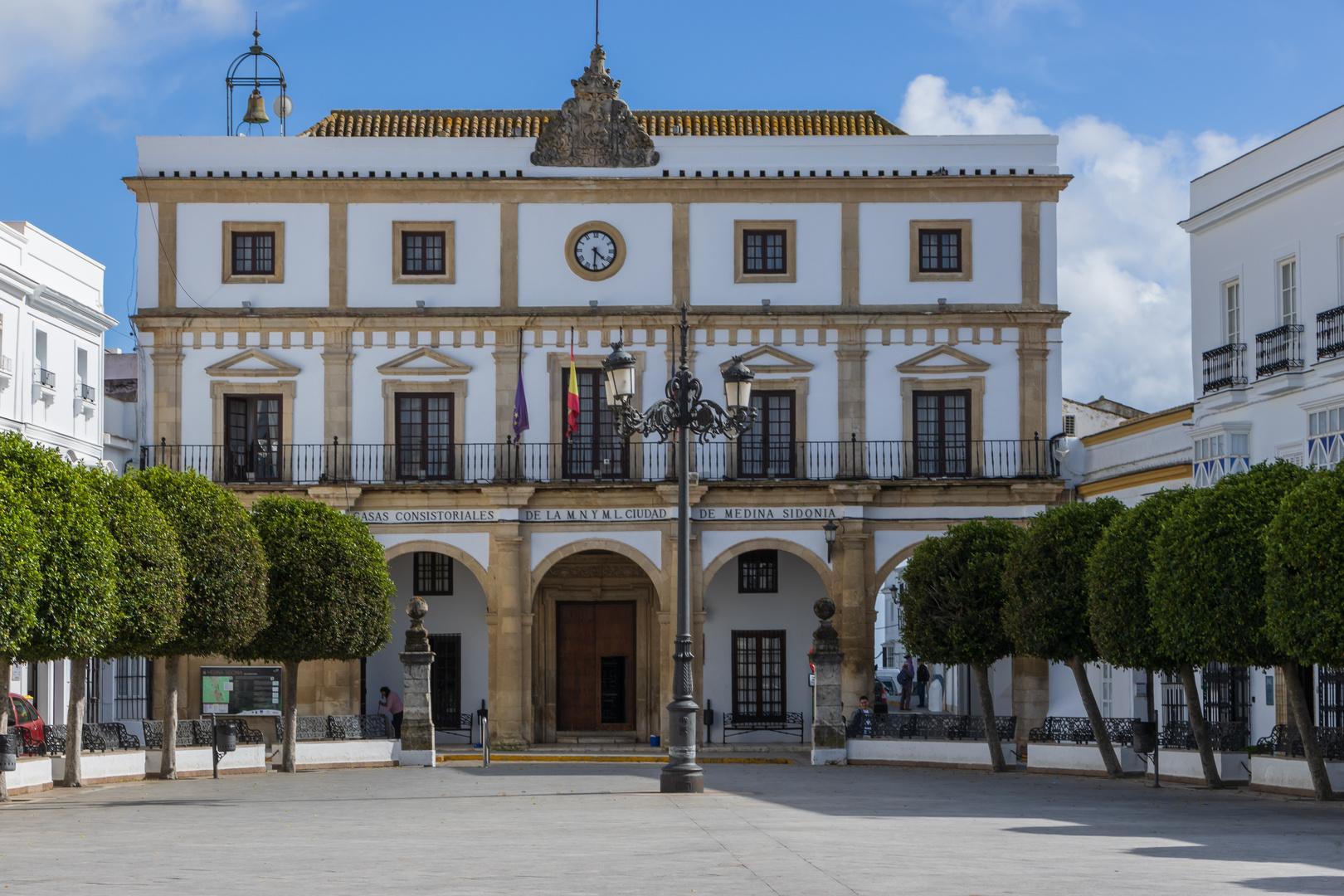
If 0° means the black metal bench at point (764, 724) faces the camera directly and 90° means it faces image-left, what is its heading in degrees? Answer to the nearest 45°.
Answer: approximately 0°

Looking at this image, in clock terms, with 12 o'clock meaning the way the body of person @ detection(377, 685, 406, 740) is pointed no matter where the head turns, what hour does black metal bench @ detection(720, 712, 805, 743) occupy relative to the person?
The black metal bench is roughly at 6 o'clock from the person.

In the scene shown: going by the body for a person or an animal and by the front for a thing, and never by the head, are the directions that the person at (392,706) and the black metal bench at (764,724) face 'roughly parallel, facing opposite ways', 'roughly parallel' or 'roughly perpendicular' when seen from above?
roughly perpendicular

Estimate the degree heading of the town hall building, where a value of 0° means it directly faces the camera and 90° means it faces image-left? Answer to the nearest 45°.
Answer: approximately 0°

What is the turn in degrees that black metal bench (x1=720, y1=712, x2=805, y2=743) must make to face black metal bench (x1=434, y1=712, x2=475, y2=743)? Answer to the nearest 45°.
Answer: approximately 90° to its right

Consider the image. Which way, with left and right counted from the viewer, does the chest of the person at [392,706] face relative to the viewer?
facing to the left of the viewer

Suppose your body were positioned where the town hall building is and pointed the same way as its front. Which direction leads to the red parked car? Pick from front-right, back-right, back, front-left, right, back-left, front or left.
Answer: front-right

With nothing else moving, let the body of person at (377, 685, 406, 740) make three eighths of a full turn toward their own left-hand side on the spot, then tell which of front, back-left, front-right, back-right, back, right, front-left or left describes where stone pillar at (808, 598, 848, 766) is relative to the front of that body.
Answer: front

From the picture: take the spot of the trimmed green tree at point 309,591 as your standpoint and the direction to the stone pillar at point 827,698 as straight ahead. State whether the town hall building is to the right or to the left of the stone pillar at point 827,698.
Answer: left
